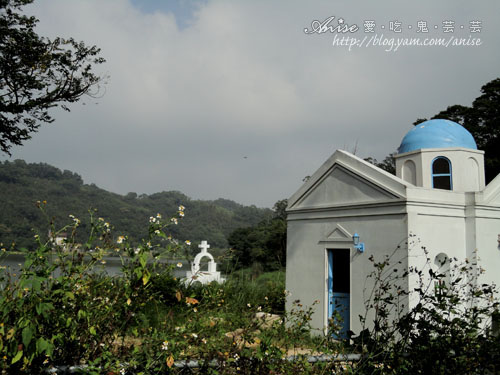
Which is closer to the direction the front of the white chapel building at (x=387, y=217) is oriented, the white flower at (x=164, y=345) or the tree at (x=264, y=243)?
the white flower

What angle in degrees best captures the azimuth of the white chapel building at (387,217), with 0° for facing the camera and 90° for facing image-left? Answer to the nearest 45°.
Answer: approximately 45°

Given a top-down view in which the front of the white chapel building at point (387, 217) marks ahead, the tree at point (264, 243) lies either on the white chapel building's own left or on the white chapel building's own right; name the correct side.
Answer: on the white chapel building's own right

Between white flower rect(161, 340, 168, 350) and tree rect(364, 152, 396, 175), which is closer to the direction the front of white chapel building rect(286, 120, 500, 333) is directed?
the white flower

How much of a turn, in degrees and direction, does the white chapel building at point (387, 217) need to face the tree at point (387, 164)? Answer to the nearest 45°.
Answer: approximately 135° to its right

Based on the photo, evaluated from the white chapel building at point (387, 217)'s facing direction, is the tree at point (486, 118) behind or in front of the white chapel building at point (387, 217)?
behind

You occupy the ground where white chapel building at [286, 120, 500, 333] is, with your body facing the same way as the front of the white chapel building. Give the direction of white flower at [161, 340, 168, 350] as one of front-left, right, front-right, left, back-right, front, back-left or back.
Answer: front-left
